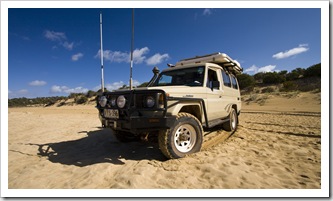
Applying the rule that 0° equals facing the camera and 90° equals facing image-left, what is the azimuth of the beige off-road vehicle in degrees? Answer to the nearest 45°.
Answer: approximately 45°
